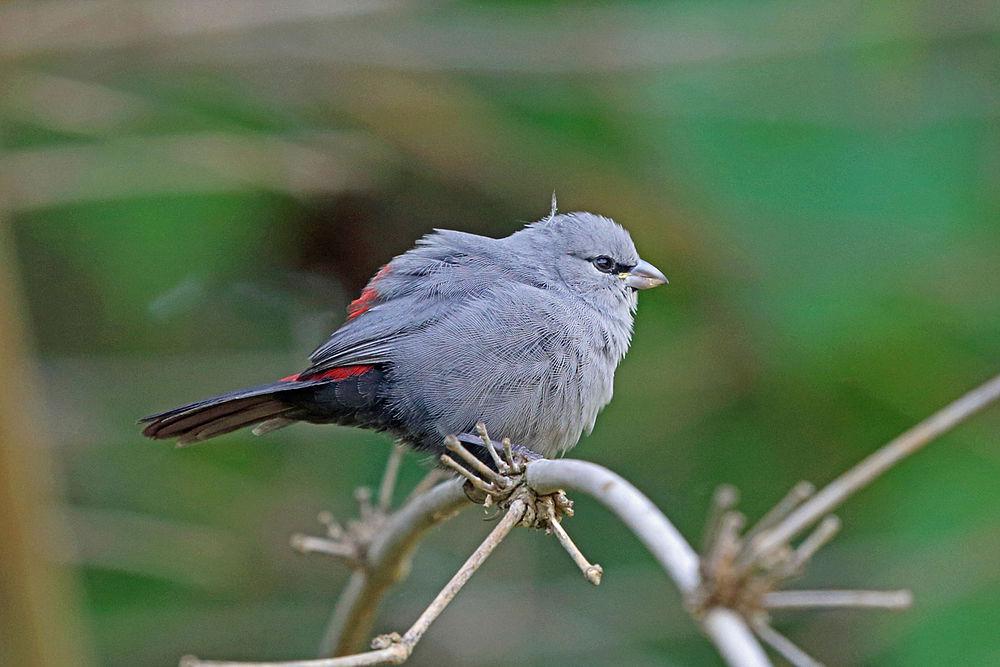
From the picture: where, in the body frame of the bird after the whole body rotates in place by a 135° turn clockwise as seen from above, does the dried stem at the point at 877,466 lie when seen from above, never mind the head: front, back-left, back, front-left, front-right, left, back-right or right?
left

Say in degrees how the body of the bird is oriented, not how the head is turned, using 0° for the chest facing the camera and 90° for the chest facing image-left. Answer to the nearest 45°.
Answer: approximately 270°

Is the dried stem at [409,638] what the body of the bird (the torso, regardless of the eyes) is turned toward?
no

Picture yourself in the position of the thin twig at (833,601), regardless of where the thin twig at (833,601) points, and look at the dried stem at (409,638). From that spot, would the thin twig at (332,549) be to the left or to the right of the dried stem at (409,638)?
right

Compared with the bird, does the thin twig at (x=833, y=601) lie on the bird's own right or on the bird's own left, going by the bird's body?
on the bird's own right

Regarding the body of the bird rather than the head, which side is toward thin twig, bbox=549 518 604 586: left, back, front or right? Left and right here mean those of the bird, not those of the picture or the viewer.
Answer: front
